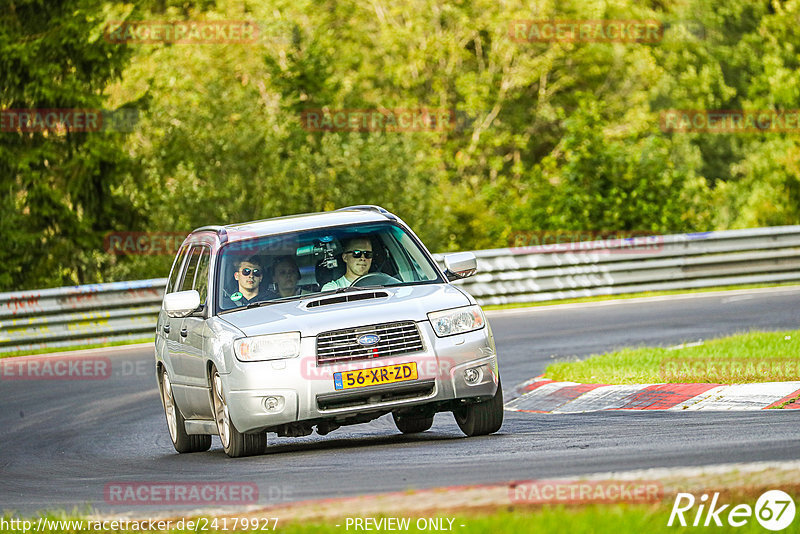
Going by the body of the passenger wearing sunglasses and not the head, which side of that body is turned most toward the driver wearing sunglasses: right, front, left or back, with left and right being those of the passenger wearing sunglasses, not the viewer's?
left

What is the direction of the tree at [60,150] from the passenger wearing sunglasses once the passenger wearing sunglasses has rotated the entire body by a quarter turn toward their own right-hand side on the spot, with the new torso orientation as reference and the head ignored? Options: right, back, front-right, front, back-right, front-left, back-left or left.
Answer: right

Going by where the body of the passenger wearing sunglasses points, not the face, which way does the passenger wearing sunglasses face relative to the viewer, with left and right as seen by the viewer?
facing the viewer

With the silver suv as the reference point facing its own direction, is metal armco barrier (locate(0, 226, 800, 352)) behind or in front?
behind

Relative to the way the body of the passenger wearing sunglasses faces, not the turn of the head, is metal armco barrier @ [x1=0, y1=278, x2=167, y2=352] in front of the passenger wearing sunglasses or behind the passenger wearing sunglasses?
behind

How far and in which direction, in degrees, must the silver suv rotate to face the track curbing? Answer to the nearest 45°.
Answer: approximately 135° to its left

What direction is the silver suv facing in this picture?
toward the camera
